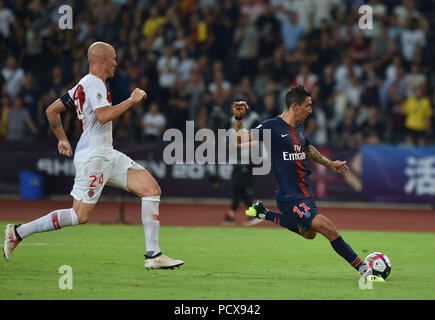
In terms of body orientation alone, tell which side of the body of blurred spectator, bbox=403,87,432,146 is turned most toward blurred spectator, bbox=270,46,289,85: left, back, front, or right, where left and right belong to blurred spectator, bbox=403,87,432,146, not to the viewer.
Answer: right

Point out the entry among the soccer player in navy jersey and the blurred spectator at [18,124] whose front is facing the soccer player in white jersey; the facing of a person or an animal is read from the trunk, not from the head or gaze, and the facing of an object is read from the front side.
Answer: the blurred spectator

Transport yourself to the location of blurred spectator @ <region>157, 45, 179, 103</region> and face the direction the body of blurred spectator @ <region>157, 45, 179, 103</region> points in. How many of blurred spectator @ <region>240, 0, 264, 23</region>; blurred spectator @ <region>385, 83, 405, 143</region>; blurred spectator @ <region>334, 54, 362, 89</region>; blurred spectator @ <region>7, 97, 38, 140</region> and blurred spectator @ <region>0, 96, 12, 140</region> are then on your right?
2

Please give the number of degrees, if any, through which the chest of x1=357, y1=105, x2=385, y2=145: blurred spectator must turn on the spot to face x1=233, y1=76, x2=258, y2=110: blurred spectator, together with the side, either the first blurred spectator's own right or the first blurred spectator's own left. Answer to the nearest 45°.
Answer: approximately 90° to the first blurred spectator's own right

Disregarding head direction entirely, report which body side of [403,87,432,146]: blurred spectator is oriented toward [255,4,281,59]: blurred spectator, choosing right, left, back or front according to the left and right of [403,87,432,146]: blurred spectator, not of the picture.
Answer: right

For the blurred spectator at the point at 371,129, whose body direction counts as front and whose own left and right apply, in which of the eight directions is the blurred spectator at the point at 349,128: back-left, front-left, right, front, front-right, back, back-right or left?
right

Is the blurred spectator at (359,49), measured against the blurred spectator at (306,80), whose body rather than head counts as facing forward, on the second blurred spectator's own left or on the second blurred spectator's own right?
on the second blurred spectator's own left

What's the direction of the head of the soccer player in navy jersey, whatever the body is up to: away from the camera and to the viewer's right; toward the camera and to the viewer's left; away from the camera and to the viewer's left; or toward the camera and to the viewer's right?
toward the camera and to the viewer's right

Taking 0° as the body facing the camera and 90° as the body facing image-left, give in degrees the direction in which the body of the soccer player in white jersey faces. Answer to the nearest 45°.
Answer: approximately 270°

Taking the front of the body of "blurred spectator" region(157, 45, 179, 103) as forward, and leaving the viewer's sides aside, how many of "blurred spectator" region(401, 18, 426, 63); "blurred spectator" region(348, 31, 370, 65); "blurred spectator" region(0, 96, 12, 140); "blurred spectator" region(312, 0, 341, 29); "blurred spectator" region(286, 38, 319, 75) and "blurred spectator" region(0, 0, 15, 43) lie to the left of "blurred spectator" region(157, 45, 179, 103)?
4

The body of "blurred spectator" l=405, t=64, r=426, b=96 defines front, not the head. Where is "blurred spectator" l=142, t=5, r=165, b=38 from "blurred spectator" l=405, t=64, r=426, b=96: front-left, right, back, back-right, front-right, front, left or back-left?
right

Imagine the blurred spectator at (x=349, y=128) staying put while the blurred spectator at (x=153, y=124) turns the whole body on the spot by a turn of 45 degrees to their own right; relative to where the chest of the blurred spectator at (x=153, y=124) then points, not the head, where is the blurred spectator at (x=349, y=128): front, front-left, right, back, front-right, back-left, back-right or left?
back-left
